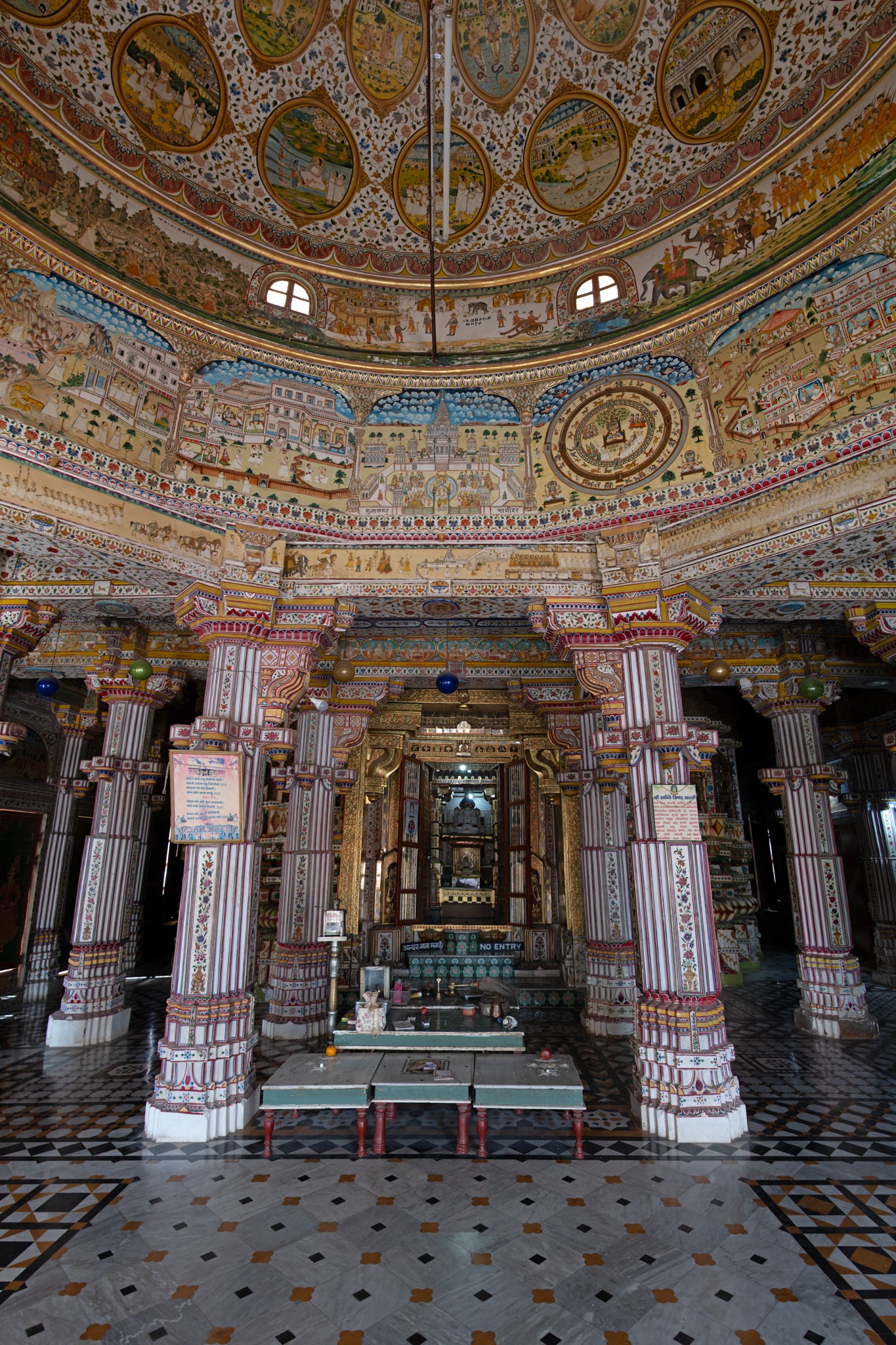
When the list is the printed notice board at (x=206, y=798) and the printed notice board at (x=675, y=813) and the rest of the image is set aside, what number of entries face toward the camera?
2

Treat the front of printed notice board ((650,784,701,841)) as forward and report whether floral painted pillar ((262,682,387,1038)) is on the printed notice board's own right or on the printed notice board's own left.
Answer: on the printed notice board's own right

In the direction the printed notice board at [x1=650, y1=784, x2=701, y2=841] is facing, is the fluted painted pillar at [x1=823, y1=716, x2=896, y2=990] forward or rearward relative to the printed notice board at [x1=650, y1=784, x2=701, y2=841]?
rearward

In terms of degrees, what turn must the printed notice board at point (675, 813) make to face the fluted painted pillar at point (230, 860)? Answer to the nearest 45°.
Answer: approximately 90° to its right

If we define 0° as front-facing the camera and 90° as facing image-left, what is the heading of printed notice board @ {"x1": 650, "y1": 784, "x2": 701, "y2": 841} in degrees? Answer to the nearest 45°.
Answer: approximately 0°

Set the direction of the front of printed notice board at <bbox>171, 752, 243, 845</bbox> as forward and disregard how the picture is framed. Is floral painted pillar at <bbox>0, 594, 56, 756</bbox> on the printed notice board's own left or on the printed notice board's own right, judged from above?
on the printed notice board's own right

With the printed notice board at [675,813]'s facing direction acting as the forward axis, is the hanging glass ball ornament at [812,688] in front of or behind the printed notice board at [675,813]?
behind

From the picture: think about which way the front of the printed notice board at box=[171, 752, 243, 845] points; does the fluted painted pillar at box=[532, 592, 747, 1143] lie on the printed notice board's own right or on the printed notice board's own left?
on the printed notice board's own left

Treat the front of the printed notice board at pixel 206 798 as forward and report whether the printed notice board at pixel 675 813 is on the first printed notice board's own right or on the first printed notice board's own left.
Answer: on the first printed notice board's own left

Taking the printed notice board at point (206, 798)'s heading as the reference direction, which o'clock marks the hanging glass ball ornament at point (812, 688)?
The hanging glass ball ornament is roughly at 9 o'clock from the printed notice board.

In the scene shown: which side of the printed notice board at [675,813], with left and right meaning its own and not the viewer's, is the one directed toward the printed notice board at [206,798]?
right

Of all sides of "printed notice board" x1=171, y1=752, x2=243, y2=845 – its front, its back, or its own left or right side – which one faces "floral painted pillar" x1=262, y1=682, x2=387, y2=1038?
back

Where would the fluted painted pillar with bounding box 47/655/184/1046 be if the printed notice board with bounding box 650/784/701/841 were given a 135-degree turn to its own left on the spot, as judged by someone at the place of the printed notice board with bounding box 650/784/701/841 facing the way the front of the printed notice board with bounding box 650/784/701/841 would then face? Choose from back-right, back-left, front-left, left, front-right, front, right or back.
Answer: back-left
